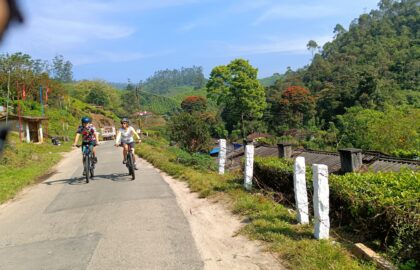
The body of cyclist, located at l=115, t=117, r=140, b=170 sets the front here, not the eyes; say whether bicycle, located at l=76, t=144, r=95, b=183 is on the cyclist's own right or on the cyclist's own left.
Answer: on the cyclist's own right

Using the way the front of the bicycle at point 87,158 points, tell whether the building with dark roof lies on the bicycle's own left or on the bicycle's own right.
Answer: on the bicycle's own left

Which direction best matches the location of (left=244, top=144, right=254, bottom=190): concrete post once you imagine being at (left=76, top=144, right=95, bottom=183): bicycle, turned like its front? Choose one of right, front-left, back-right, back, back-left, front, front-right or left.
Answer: front-left

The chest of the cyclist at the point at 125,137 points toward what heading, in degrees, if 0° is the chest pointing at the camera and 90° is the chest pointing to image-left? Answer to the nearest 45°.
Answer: approximately 0°

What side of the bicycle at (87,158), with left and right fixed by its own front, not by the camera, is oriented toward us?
front

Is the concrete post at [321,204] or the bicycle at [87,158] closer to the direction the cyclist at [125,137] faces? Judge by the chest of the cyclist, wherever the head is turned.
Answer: the concrete post

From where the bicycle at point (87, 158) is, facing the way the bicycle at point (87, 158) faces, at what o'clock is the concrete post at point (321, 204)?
The concrete post is roughly at 11 o'clock from the bicycle.

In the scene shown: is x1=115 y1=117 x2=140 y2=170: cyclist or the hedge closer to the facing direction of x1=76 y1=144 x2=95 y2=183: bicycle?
the hedge

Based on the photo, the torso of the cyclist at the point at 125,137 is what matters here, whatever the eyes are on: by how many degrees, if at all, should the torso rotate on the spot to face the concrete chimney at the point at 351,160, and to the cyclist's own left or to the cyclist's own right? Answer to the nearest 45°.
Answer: approximately 90° to the cyclist's own left

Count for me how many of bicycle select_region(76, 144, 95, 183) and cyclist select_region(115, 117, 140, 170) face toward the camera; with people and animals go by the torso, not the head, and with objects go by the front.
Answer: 2
